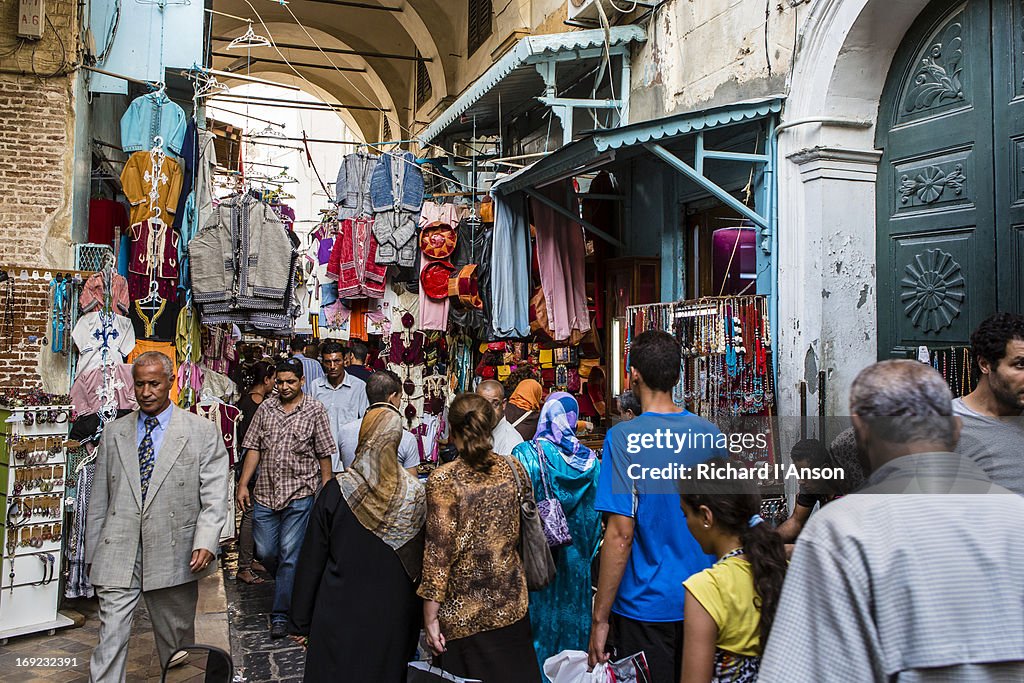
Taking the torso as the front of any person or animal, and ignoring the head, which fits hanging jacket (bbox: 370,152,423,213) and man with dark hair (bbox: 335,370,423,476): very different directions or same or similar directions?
very different directions

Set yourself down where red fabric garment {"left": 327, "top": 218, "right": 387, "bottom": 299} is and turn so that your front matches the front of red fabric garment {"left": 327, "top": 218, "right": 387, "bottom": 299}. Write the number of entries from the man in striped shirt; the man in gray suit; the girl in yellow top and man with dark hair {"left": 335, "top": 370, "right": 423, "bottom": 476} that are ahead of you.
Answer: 4

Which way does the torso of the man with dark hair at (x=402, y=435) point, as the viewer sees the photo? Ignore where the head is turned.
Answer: away from the camera

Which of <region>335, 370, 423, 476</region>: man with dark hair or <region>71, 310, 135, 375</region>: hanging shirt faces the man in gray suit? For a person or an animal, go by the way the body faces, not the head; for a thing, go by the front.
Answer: the hanging shirt

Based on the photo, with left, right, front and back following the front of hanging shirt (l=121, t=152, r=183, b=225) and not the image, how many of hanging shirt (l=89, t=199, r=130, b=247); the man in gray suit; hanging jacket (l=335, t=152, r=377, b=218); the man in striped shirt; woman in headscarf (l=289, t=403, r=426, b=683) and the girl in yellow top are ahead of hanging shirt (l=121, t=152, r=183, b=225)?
4

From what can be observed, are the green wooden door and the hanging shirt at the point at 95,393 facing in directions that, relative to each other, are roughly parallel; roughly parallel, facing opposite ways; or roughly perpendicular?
roughly perpendicular

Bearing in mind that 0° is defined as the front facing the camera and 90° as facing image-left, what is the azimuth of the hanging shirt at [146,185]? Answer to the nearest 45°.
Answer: approximately 0°

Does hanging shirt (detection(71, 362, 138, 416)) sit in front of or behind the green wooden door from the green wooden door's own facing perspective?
in front

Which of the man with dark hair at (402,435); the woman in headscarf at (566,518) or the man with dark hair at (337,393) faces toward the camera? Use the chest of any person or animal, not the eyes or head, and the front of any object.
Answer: the man with dark hair at (337,393)

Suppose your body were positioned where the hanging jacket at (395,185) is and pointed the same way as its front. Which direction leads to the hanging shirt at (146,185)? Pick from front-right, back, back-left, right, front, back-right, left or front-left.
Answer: front-right

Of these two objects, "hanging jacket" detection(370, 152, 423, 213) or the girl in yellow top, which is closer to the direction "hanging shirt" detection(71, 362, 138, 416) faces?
the girl in yellow top

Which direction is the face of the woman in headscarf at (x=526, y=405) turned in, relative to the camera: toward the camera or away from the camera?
away from the camera
